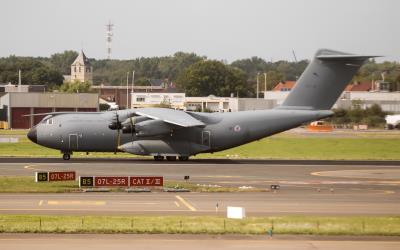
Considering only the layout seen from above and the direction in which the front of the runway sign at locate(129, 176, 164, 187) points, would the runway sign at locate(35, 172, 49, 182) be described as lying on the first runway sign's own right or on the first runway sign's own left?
on the first runway sign's own right

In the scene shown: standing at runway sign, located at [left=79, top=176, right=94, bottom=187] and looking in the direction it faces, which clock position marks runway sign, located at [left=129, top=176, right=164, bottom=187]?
runway sign, located at [left=129, top=176, right=164, bottom=187] is roughly at 9 o'clock from runway sign, located at [left=79, top=176, right=94, bottom=187].

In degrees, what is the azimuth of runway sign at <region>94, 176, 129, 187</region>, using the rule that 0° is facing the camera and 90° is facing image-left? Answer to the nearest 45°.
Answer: approximately 0°

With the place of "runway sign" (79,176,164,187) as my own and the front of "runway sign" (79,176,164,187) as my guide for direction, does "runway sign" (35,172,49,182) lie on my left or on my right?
on my right

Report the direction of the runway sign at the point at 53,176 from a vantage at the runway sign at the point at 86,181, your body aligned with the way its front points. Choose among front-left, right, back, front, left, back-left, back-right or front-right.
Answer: back-right

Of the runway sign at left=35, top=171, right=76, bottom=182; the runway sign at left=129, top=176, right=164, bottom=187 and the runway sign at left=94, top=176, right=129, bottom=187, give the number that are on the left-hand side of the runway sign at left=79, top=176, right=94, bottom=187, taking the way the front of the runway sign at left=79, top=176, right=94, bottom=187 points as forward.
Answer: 2

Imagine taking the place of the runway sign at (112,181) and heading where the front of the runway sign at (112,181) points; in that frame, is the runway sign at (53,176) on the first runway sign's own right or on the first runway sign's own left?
on the first runway sign's own right

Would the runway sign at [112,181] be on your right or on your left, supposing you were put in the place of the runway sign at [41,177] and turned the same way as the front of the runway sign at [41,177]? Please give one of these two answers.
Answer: on your left

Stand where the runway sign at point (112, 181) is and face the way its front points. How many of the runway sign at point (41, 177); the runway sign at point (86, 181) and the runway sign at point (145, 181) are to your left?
1

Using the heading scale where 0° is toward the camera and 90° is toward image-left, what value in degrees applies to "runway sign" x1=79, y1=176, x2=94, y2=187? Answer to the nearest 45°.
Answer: approximately 0°
